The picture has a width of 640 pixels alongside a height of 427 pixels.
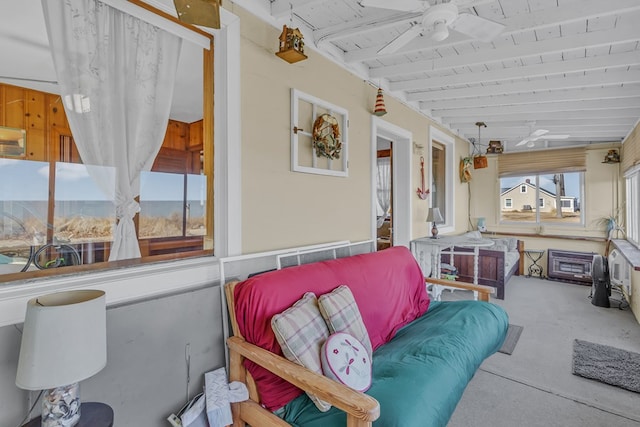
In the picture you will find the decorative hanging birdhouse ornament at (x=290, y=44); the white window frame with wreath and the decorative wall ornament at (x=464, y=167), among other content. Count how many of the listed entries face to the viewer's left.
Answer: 0

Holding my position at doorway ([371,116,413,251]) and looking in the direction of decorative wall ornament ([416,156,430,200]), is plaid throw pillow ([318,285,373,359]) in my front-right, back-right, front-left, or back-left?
back-right

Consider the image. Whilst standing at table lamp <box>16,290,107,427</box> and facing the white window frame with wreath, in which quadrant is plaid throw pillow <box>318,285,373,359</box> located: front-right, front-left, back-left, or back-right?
front-right

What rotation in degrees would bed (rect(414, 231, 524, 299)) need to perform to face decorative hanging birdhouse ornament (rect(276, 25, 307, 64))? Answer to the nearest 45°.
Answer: approximately 90° to its right

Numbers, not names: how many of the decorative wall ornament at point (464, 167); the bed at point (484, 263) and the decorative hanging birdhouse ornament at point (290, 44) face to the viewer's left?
0

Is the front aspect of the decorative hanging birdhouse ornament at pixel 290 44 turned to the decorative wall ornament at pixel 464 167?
no

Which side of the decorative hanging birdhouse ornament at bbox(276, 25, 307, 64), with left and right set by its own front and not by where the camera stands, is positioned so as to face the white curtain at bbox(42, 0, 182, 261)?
right

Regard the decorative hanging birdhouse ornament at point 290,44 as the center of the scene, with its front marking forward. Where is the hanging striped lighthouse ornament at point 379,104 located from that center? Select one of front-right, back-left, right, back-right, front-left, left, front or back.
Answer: left

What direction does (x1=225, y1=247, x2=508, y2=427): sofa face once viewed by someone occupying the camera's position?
facing the viewer and to the right of the viewer

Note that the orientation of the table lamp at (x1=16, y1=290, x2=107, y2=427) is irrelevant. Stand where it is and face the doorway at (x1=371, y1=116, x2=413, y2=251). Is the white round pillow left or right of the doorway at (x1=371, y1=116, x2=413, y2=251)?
right

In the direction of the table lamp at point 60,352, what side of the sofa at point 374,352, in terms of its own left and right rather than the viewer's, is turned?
right

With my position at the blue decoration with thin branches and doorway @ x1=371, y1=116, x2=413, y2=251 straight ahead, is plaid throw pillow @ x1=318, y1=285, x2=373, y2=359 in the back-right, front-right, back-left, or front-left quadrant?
front-left

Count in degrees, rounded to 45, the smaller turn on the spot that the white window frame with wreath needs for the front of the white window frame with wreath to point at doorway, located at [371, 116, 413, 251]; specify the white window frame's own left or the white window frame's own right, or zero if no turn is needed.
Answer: approximately 90° to the white window frame's own left
